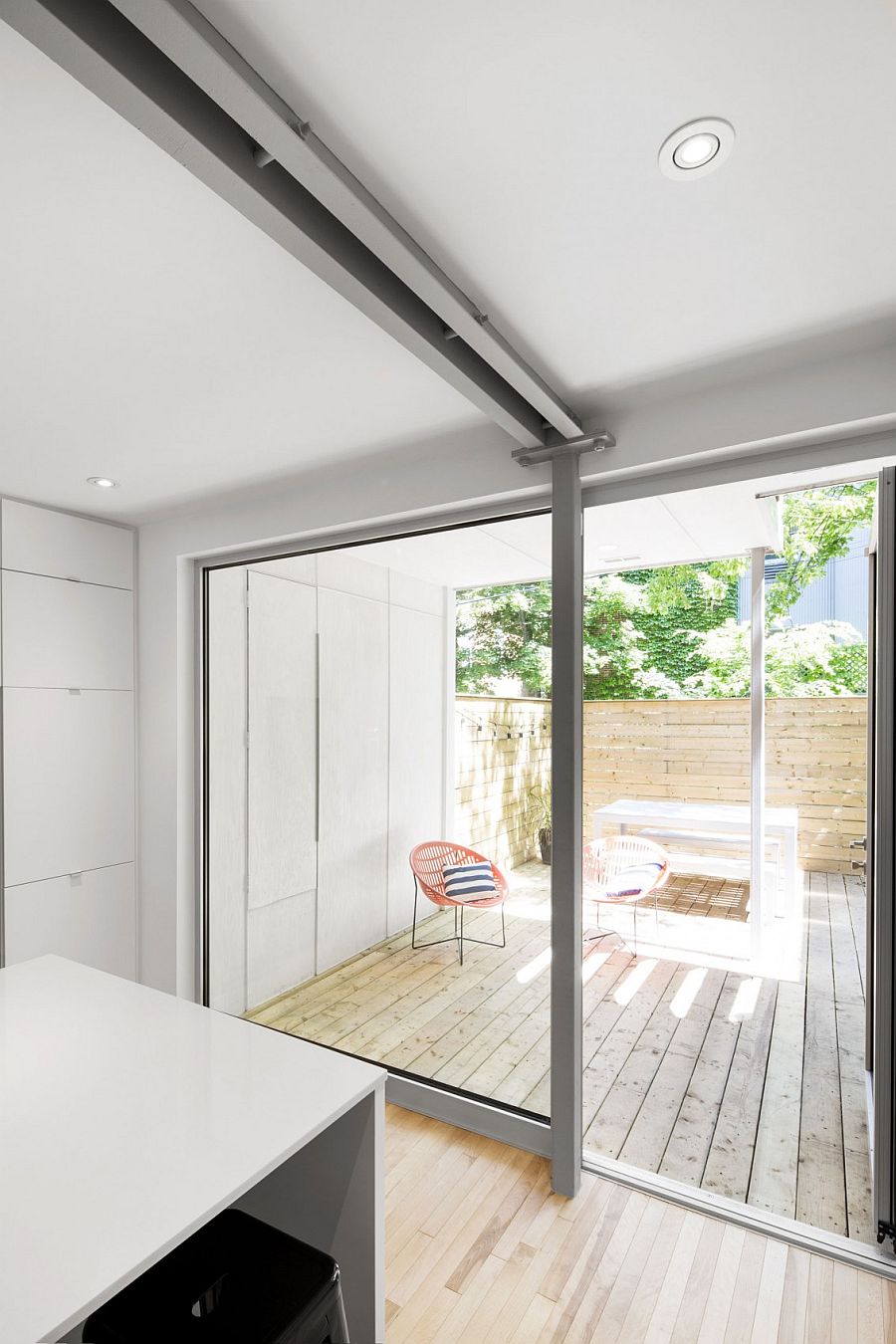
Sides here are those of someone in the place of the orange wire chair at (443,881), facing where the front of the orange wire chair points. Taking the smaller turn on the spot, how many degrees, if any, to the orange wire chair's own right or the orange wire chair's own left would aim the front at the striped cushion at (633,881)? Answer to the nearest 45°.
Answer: approximately 45° to the orange wire chair's own left

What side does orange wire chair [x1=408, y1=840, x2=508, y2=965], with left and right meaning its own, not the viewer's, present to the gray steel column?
front

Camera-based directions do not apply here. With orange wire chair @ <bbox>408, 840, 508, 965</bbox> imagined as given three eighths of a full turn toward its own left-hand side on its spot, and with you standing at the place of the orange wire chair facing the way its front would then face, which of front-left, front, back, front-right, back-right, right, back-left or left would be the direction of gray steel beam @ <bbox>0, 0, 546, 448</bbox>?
back
